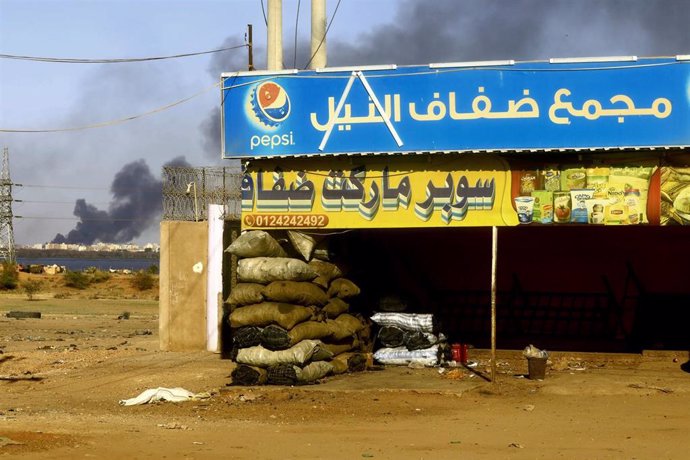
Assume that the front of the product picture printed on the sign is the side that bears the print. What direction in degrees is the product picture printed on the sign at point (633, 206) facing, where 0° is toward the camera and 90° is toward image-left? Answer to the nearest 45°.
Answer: approximately 0°

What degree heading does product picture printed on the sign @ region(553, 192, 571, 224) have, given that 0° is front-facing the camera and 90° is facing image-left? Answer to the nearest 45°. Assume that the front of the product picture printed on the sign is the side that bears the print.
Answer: approximately 0°

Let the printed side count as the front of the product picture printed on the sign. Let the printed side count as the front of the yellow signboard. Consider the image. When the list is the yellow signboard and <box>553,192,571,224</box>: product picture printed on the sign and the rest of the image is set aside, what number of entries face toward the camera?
2
